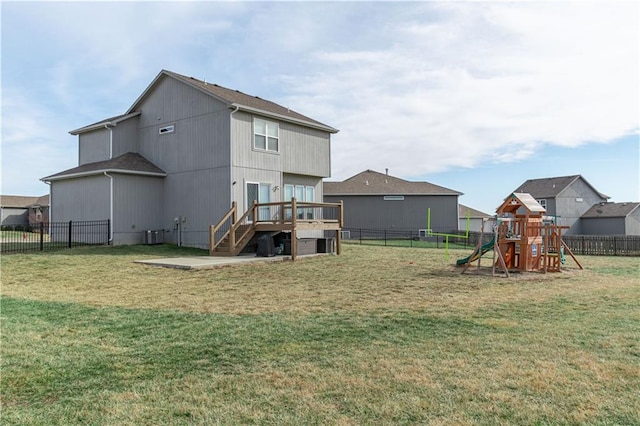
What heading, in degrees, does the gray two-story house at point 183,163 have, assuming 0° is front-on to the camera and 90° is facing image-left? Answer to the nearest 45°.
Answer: approximately 135°

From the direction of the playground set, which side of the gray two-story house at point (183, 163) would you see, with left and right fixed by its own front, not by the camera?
back

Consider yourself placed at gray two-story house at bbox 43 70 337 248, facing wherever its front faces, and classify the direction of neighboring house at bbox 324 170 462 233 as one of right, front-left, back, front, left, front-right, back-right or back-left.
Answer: right

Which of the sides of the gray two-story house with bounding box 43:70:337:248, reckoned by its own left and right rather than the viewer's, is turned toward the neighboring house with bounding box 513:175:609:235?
right

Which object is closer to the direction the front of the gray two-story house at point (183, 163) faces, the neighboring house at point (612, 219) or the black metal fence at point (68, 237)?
the black metal fence

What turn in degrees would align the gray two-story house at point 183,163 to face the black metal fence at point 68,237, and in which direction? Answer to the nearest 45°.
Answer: approximately 45° to its left

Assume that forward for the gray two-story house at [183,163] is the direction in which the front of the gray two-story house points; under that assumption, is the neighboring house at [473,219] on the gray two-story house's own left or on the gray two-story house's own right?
on the gray two-story house's own right
